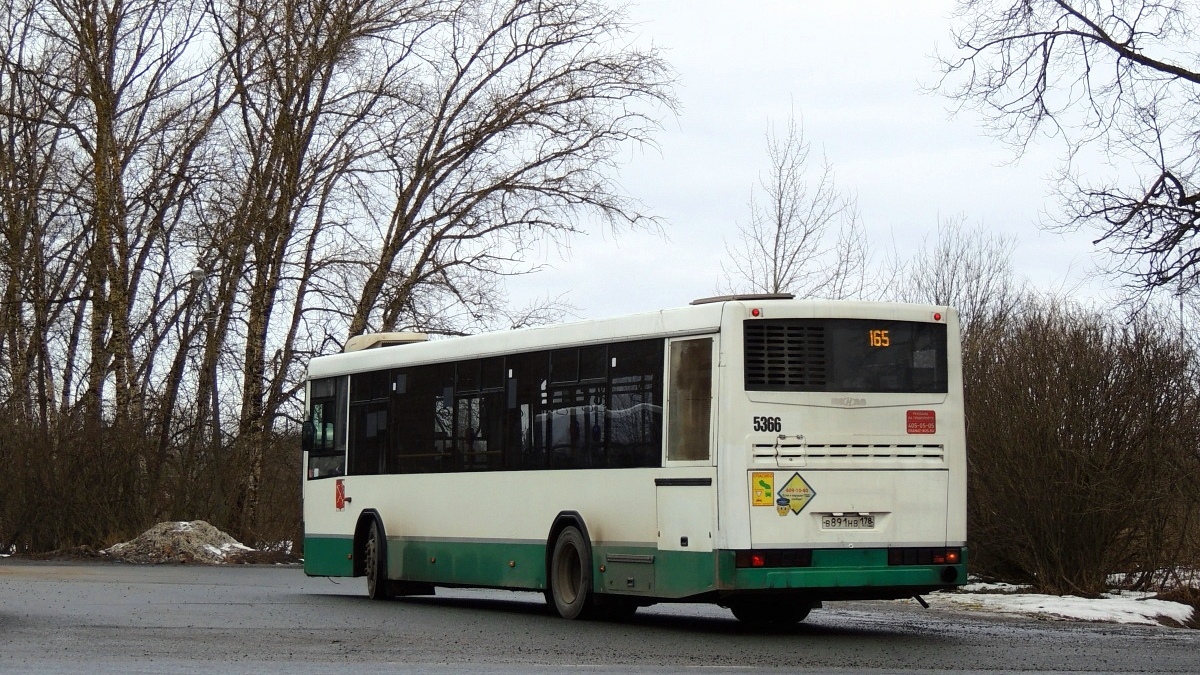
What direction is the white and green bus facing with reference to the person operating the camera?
facing away from the viewer and to the left of the viewer

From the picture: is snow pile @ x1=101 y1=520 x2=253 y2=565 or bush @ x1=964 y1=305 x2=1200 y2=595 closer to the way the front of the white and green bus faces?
the snow pile

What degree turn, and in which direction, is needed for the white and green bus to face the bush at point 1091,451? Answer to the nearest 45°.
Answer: approximately 90° to its right

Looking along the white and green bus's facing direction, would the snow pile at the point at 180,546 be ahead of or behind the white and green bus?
ahead

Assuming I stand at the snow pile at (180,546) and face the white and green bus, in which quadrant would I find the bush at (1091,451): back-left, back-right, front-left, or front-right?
front-left
